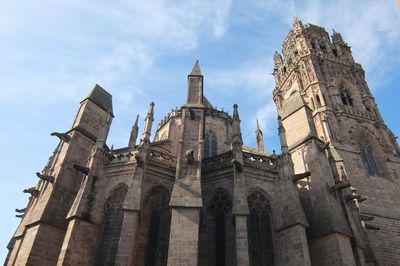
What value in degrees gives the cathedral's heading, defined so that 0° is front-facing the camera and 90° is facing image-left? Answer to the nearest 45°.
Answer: approximately 180°
